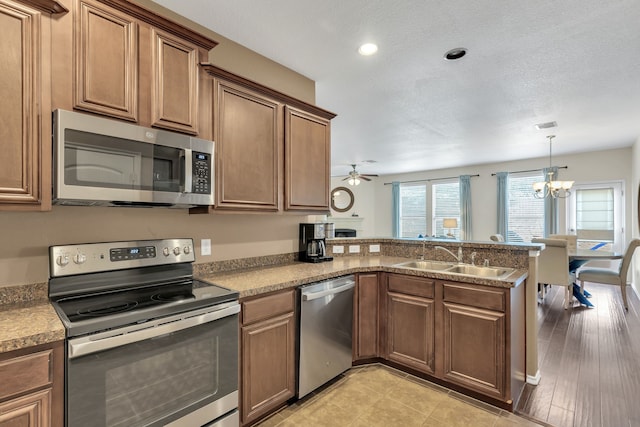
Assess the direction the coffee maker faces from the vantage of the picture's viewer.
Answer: facing the viewer and to the right of the viewer

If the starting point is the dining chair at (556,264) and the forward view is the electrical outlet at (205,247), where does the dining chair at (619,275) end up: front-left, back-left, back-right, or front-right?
back-left

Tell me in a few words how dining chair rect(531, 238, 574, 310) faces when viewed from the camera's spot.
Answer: facing away from the viewer and to the right of the viewer

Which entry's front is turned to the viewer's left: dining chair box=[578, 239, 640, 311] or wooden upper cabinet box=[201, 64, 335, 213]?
the dining chair

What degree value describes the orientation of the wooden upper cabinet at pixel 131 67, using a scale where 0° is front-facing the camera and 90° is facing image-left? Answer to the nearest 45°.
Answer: approximately 315°

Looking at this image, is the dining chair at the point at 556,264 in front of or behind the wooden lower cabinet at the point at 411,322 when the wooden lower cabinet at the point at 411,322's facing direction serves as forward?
behind

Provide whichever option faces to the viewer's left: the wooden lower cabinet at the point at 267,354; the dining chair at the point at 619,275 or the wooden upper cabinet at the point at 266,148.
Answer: the dining chair

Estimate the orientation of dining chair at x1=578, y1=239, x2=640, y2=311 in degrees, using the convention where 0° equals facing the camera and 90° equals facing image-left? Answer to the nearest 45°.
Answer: approximately 90°

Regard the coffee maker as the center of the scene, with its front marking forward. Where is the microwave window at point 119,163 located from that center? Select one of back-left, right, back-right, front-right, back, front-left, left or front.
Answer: right
